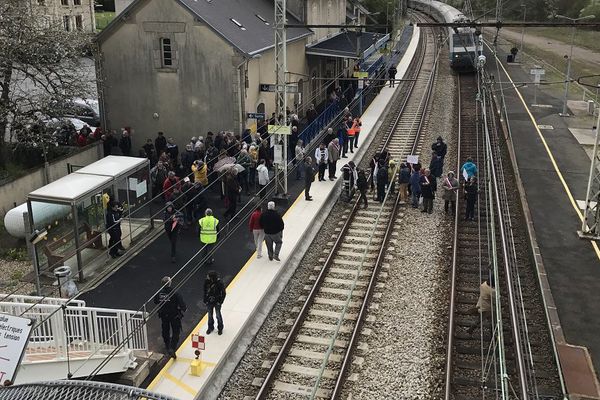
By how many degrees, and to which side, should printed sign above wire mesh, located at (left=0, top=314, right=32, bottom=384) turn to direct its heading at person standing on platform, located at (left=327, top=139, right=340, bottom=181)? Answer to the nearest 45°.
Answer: approximately 135° to its left

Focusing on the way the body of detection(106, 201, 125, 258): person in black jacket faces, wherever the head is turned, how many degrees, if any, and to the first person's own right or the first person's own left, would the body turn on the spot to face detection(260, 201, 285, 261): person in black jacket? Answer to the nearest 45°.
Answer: approximately 45° to the first person's own right

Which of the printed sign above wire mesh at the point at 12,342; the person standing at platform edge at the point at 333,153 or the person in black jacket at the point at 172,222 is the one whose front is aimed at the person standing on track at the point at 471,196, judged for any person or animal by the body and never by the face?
the person standing at platform edge at the point at 333,153

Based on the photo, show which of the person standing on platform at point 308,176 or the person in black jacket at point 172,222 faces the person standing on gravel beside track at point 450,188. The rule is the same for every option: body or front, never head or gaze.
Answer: the person standing on platform at point 308,176

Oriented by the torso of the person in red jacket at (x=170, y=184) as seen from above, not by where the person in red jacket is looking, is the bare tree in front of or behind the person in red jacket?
behind
